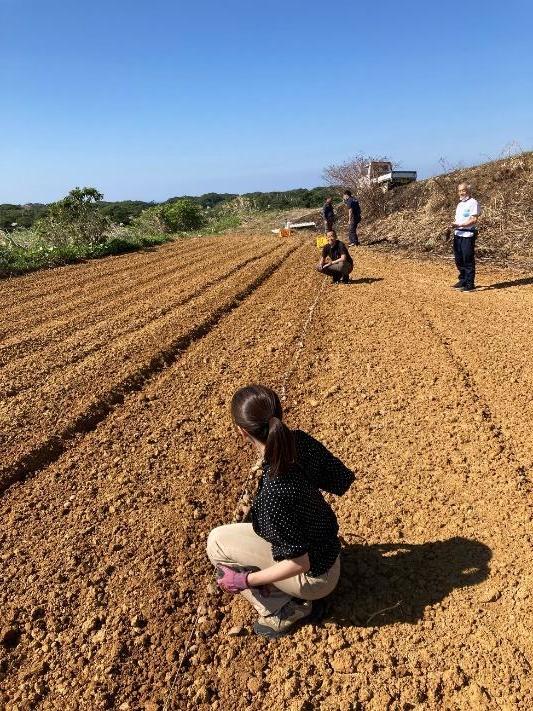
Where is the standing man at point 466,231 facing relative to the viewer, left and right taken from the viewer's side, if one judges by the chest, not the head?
facing the viewer and to the left of the viewer

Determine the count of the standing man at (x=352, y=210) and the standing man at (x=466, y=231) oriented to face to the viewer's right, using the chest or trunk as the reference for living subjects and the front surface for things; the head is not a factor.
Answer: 0

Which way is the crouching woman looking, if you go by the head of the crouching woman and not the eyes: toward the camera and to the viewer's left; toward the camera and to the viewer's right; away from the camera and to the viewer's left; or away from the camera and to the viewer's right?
away from the camera and to the viewer's left

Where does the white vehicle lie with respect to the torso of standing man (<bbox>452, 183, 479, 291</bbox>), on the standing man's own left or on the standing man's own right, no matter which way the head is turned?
on the standing man's own right

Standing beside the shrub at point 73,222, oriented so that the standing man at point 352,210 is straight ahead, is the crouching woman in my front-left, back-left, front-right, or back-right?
front-right

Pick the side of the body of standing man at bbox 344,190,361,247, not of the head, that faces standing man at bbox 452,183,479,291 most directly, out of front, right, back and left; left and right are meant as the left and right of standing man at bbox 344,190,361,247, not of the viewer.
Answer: left
